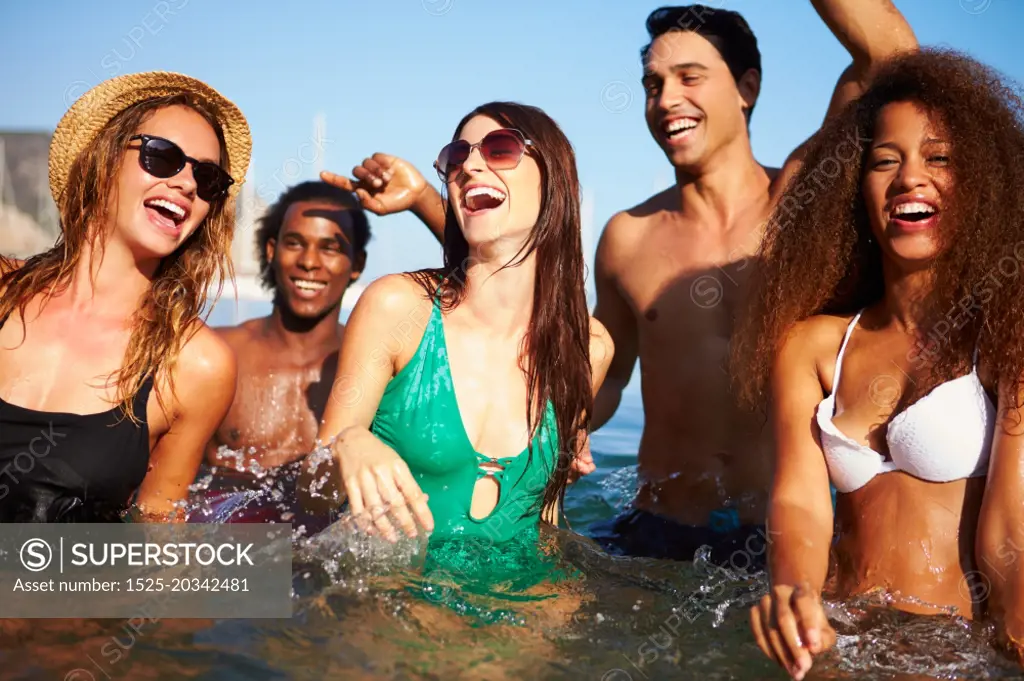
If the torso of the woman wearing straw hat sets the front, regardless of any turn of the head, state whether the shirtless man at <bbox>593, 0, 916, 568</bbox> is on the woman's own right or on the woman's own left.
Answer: on the woman's own left

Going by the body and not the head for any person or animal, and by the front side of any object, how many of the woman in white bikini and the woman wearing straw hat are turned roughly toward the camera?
2

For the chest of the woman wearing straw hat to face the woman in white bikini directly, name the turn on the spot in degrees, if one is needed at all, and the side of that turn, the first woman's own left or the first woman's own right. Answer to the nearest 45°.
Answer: approximately 45° to the first woman's own left

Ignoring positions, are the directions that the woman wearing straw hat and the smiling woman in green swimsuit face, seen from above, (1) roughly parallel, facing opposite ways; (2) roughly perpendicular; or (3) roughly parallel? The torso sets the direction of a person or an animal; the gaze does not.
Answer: roughly parallel

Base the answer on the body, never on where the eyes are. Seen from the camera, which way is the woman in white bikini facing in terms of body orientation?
toward the camera

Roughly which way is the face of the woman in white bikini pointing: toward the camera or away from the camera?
toward the camera

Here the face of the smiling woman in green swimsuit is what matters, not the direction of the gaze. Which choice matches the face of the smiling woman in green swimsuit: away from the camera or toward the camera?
toward the camera

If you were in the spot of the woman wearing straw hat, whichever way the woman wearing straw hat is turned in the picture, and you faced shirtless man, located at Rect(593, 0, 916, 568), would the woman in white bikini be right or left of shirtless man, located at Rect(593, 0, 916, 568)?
right

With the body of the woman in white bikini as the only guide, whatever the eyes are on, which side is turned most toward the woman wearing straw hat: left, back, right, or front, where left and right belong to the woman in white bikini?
right

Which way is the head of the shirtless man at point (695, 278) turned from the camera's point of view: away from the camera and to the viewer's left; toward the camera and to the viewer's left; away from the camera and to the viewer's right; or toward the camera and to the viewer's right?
toward the camera and to the viewer's left

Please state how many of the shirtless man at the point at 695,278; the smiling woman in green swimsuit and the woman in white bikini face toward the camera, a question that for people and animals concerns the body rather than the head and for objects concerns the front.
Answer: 3

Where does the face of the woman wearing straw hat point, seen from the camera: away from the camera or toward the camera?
toward the camera

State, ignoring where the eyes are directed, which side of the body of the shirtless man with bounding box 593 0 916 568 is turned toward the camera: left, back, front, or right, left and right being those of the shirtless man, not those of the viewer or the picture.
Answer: front

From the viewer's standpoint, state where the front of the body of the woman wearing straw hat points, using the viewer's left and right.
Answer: facing the viewer
